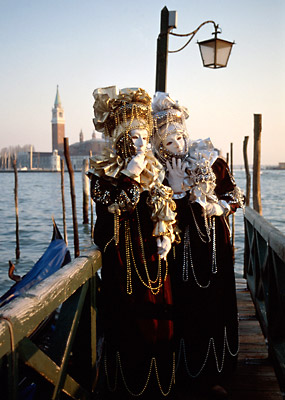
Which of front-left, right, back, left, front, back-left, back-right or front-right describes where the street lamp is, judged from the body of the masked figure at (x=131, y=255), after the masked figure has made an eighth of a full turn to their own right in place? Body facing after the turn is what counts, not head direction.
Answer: back

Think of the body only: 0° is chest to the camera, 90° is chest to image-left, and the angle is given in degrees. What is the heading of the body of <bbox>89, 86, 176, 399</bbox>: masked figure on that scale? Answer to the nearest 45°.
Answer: approximately 315°

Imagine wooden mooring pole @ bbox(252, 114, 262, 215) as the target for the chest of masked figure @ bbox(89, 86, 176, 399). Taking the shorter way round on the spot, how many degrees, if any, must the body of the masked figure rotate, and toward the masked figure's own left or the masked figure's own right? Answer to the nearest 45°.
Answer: approximately 135° to the masked figure's own left
